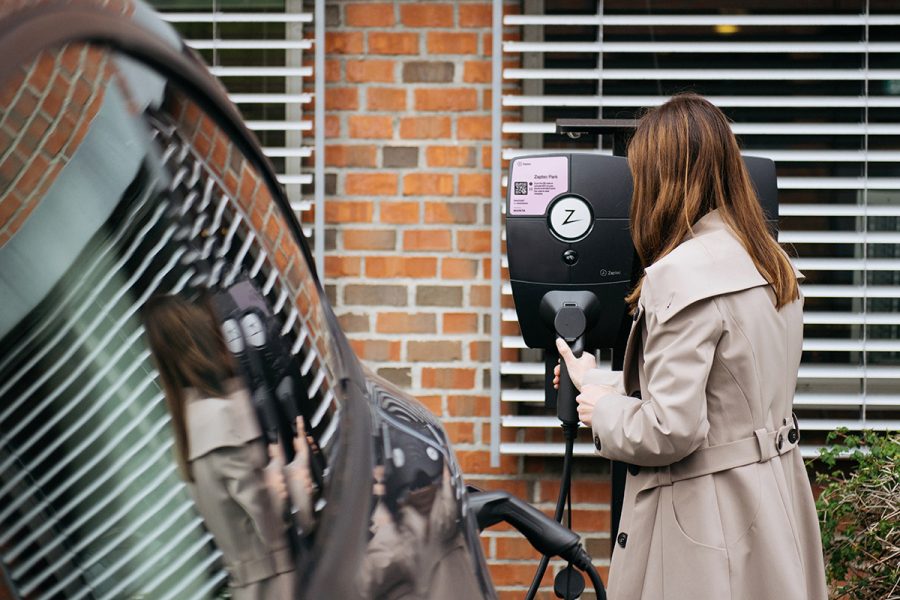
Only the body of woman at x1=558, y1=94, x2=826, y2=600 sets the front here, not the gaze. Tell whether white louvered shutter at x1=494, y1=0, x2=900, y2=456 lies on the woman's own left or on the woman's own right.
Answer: on the woman's own right

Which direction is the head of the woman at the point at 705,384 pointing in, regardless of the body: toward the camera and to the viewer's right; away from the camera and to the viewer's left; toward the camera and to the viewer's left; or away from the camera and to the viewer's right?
away from the camera and to the viewer's left

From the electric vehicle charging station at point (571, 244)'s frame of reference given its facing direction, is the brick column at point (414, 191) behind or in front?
behind

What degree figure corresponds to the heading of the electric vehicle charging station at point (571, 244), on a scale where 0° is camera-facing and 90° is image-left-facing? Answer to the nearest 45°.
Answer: approximately 0°

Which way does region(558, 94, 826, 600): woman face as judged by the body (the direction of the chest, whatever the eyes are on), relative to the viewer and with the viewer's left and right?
facing away from the viewer and to the left of the viewer

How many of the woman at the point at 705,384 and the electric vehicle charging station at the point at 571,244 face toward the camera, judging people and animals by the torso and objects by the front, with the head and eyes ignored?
1

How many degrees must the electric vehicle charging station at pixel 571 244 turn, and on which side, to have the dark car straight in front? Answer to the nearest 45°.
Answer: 0° — it already faces it

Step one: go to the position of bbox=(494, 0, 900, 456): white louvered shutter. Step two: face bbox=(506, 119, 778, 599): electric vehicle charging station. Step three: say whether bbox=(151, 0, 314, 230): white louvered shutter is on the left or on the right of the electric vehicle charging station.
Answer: right
